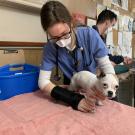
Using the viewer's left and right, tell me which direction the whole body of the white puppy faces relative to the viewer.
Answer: facing the viewer and to the right of the viewer

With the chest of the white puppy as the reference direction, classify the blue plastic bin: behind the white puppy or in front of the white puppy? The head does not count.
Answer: behind

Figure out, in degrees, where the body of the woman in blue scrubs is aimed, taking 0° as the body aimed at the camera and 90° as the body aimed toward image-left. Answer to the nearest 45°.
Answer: approximately 0°
